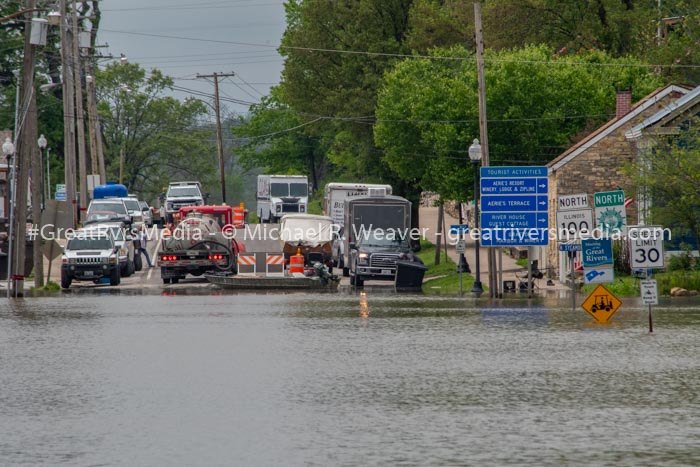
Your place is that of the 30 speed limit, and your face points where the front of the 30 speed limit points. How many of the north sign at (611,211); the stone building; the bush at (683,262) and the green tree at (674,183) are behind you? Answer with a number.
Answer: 4

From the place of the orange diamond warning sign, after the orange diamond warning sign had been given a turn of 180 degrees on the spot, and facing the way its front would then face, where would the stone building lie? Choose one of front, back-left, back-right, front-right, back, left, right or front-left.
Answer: front

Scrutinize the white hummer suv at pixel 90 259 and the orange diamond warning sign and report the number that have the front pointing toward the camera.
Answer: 2

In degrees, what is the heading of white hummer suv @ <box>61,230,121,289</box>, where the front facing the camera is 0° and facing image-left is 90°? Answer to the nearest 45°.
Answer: approximately 0°

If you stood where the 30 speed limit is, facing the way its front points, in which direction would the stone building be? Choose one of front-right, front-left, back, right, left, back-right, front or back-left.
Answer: back

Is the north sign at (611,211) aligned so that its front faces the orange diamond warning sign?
yes

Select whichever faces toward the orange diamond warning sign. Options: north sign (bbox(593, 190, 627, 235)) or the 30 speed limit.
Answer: the north sign

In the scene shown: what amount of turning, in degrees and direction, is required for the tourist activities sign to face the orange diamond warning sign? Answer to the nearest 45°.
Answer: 0° — it already faces it

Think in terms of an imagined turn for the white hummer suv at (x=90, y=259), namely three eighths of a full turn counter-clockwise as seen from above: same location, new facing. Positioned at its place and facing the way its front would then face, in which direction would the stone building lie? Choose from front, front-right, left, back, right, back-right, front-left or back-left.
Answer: front-right

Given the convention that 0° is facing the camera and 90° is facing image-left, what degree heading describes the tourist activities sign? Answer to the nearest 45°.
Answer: approximately 0°

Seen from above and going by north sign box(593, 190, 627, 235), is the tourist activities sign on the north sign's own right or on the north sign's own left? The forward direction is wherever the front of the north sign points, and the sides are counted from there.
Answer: on the north sign's own right
